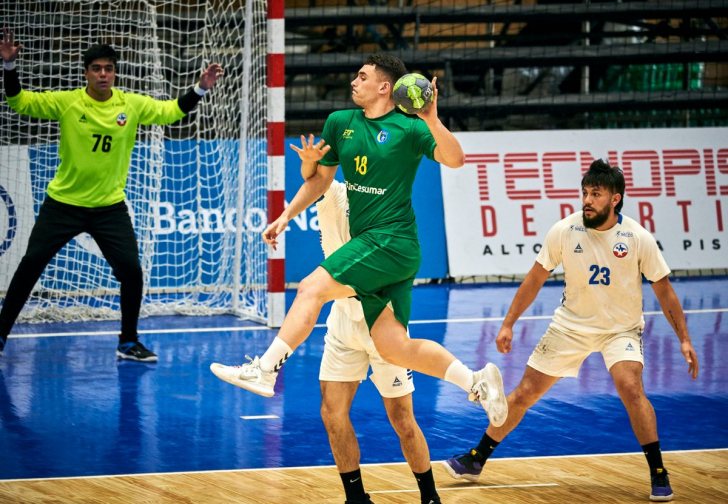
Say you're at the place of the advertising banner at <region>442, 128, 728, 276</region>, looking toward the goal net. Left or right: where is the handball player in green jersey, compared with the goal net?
left

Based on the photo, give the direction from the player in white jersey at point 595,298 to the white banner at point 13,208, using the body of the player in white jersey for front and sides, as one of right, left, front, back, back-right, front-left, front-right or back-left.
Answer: back-right

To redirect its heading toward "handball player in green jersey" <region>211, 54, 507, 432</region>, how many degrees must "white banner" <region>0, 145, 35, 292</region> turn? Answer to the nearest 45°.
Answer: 0° — it already faces them

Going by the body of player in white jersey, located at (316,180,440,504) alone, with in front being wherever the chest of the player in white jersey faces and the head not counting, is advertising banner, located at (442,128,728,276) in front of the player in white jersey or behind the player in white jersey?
behind

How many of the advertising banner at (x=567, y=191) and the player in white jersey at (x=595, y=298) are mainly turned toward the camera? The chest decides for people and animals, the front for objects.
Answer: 2

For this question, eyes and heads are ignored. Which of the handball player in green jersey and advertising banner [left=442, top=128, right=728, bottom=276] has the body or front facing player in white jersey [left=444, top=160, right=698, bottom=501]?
the advertising banner

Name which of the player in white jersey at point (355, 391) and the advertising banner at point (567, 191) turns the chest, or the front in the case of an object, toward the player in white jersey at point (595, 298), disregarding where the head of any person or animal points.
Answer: the advertising banner

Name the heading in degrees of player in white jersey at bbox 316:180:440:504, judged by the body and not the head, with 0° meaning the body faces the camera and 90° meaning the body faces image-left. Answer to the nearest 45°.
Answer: approximately 0°
